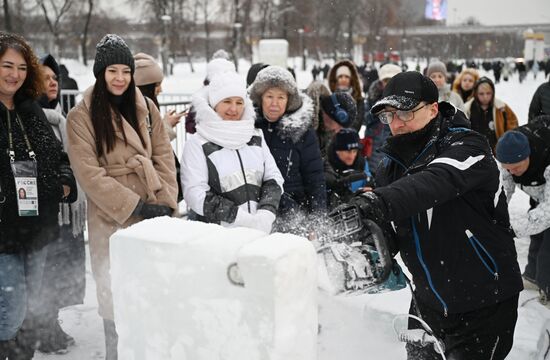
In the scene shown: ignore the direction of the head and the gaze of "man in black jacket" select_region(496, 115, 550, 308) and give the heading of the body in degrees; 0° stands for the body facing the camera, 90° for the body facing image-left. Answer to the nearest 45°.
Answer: approximately 45°

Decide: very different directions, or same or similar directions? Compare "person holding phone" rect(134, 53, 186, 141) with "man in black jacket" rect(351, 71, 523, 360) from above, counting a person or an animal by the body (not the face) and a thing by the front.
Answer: very different directions

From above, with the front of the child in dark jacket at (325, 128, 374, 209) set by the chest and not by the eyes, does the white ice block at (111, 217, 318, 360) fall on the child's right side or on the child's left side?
on the child's right side

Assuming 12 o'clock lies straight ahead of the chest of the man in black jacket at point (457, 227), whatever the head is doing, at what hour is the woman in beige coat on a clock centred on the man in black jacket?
The woman in beige coat is roughly at 2 o'clock from the man in black jacket.

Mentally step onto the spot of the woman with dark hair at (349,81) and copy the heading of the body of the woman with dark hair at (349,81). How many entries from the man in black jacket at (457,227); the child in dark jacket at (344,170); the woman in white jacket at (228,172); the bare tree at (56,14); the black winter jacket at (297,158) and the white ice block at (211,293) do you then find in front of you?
5

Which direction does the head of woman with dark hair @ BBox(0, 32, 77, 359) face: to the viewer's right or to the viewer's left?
to the viewer's right

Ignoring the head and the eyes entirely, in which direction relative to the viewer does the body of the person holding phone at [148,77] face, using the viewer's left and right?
facing to the right of the viewer

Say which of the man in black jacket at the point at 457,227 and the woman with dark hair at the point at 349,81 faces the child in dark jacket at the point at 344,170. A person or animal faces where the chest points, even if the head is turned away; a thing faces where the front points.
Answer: the woman with dark hair

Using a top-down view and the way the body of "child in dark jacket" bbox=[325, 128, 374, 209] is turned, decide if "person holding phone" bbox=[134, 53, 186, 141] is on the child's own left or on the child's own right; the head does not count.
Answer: on the child's own right
